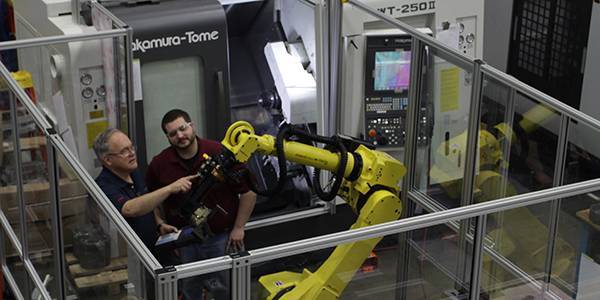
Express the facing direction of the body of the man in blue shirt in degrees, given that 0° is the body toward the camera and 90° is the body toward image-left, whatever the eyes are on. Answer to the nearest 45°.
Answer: approximately 315°

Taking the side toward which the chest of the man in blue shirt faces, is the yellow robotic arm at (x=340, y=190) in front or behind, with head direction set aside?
in front
